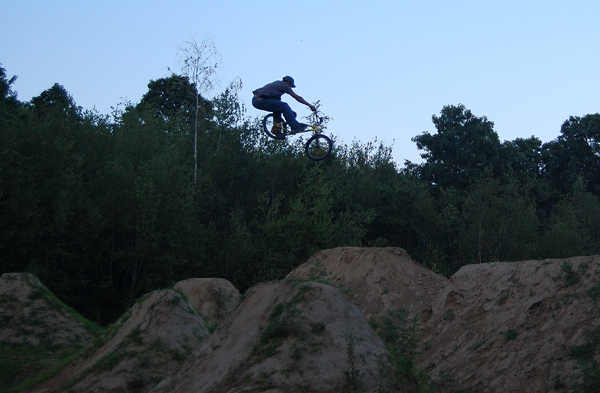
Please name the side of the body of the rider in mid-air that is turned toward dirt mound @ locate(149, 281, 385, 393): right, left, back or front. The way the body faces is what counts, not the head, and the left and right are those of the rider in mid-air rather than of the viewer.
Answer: right

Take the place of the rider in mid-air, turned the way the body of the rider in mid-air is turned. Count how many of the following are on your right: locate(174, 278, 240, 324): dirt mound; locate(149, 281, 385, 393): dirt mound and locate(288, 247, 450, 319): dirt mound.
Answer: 1

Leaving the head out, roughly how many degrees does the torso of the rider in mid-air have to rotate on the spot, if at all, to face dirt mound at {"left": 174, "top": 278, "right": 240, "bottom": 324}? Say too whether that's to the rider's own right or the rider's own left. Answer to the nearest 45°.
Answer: approximately 135° to the rider's own left

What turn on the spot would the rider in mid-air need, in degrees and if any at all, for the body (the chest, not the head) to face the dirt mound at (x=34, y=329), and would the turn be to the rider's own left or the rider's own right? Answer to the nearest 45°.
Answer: approximately 180°

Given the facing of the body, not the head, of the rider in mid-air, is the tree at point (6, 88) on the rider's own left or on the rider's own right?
on the rider's own left

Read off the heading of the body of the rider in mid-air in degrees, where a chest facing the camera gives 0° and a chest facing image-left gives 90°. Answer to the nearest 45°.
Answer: approximately 270°
